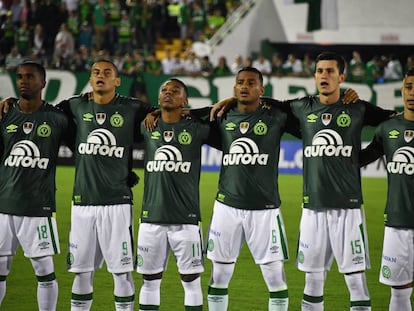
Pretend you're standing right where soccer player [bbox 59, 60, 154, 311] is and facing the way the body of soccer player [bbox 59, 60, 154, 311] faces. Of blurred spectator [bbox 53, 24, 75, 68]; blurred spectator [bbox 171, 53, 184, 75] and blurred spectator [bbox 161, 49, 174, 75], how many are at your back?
3

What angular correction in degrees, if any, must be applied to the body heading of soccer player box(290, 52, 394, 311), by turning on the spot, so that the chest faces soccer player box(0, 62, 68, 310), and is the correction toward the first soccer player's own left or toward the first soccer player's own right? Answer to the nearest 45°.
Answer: approximately 90° to the first soccer player's own right

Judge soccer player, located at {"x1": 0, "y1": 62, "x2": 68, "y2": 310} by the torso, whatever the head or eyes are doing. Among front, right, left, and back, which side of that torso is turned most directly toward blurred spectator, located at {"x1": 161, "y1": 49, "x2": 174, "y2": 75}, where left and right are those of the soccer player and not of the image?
back

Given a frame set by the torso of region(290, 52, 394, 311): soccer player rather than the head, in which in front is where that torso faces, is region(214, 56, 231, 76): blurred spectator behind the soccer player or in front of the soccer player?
behind

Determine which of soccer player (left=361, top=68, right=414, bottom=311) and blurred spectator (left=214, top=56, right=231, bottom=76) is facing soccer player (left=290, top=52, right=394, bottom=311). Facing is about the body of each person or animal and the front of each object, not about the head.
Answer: the blurred spectator

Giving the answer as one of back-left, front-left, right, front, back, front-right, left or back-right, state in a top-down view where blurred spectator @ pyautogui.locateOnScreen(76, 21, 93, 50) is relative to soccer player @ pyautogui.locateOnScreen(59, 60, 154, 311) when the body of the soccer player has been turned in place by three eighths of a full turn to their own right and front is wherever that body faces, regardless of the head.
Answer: front-right

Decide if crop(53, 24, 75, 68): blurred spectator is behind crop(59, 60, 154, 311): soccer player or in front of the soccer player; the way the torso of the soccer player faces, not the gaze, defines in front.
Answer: behind
